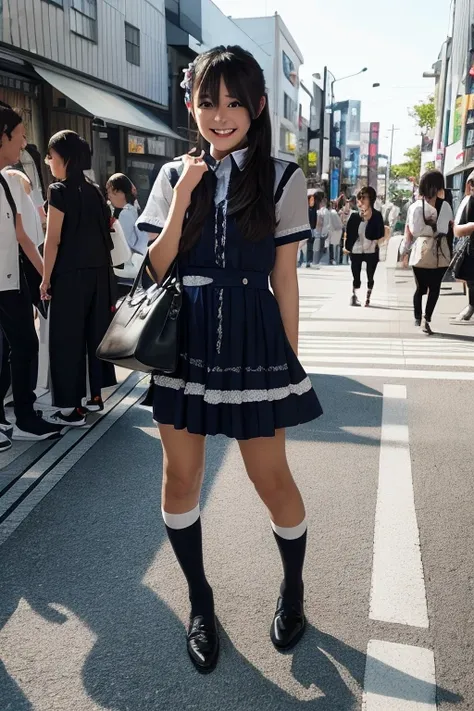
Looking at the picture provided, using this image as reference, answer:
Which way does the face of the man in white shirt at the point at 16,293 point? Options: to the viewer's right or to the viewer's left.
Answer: to the viewer's right

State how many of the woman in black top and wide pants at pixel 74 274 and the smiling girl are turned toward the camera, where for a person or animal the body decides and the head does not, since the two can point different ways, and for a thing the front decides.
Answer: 1

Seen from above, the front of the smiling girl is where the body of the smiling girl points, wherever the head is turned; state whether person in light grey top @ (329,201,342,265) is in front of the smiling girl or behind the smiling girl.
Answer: behind

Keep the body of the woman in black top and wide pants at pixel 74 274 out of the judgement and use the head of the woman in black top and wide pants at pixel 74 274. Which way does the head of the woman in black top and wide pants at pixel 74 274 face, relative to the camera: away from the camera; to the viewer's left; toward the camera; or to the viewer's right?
to the viewer's left

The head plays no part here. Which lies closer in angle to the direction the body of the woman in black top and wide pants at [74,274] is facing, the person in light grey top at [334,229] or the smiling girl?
the person in light grey top

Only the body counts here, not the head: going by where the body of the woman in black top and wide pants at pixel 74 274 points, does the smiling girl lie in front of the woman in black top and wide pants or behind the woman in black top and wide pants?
behind

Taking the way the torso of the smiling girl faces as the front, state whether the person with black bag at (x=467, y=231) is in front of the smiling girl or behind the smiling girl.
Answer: behind

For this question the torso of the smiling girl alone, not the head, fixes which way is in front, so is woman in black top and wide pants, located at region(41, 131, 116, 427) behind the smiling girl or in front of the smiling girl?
behind

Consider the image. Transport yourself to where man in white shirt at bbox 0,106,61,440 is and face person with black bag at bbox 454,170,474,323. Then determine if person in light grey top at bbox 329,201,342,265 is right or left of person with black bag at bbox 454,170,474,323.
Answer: left

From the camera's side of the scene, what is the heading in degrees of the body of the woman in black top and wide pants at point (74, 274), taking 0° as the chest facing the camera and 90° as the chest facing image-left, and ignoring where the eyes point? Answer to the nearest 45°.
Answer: approximately 135°

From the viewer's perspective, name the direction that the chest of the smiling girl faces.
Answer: toward the camera

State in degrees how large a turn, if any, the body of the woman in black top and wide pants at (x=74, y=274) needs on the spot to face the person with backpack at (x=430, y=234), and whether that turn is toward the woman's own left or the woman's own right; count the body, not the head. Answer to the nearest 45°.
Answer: approximately 90° to the woman's own right
